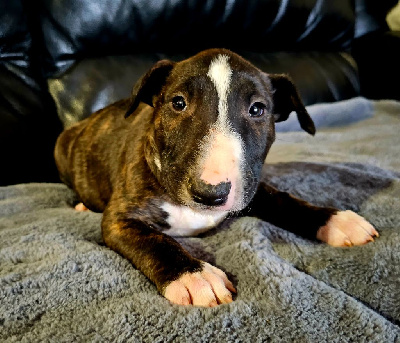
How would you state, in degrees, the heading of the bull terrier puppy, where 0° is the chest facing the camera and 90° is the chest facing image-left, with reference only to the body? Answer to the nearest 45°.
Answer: approximately 315°
